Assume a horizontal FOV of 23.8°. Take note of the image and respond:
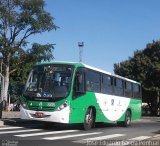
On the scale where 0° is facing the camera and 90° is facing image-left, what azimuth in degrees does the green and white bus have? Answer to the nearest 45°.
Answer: approximately 45°

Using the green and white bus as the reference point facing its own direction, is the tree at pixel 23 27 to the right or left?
on its right
